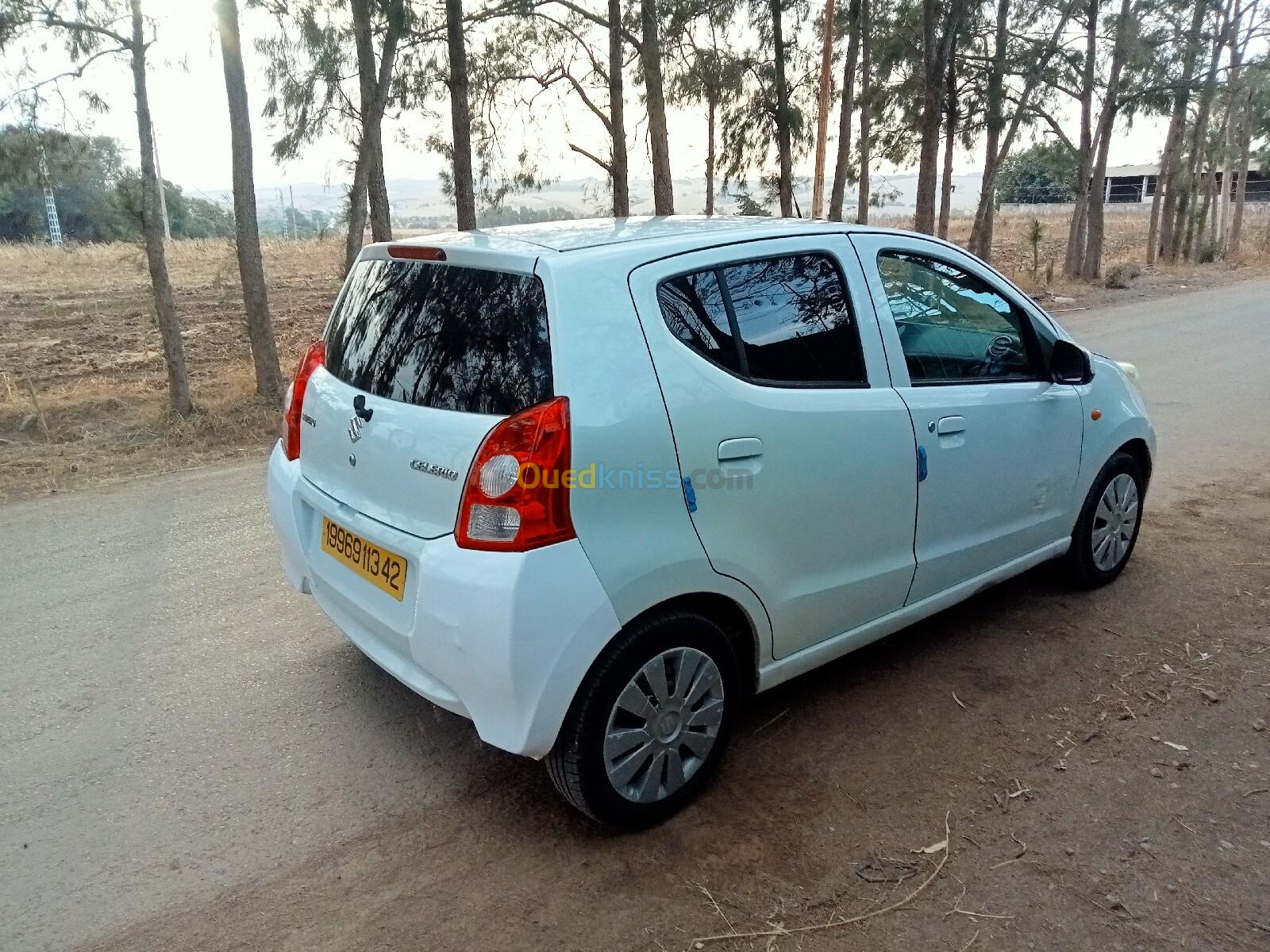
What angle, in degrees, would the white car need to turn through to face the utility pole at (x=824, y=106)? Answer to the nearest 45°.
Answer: approximately 45° to its left

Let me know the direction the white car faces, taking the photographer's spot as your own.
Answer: facing away from the viewer and to the right of the viewer
